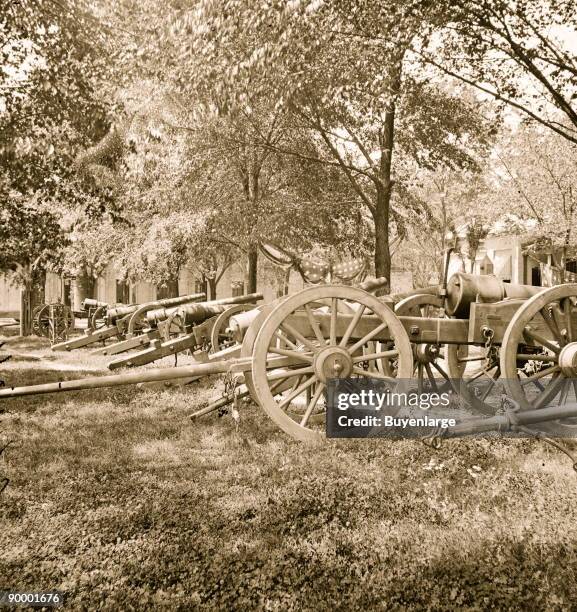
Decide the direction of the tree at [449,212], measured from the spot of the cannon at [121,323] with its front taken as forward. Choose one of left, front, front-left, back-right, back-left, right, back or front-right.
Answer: front-left

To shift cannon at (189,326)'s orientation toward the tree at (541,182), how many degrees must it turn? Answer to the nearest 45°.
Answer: approximately 45° to its left

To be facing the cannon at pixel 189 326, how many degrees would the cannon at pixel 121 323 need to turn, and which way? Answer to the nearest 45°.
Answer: approximately 90° to its right

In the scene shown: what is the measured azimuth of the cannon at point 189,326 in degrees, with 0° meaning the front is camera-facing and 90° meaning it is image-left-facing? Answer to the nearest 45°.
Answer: approximately 270°

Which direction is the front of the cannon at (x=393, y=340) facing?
to the viewer's right

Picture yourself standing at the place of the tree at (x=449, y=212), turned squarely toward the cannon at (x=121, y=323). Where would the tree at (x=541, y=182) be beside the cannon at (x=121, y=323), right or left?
left

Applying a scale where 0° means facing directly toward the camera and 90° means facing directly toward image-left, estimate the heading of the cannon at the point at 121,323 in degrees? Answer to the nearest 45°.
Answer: approximately 270°
